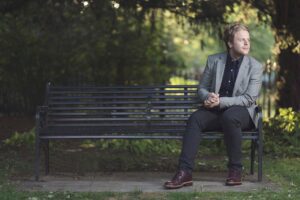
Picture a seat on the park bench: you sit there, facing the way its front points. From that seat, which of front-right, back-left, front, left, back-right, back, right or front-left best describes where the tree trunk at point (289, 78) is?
back-left

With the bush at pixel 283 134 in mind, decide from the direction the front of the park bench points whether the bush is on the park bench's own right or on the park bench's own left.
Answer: on the park bench's own left

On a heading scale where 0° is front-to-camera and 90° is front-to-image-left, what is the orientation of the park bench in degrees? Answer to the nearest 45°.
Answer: approximately 0°
